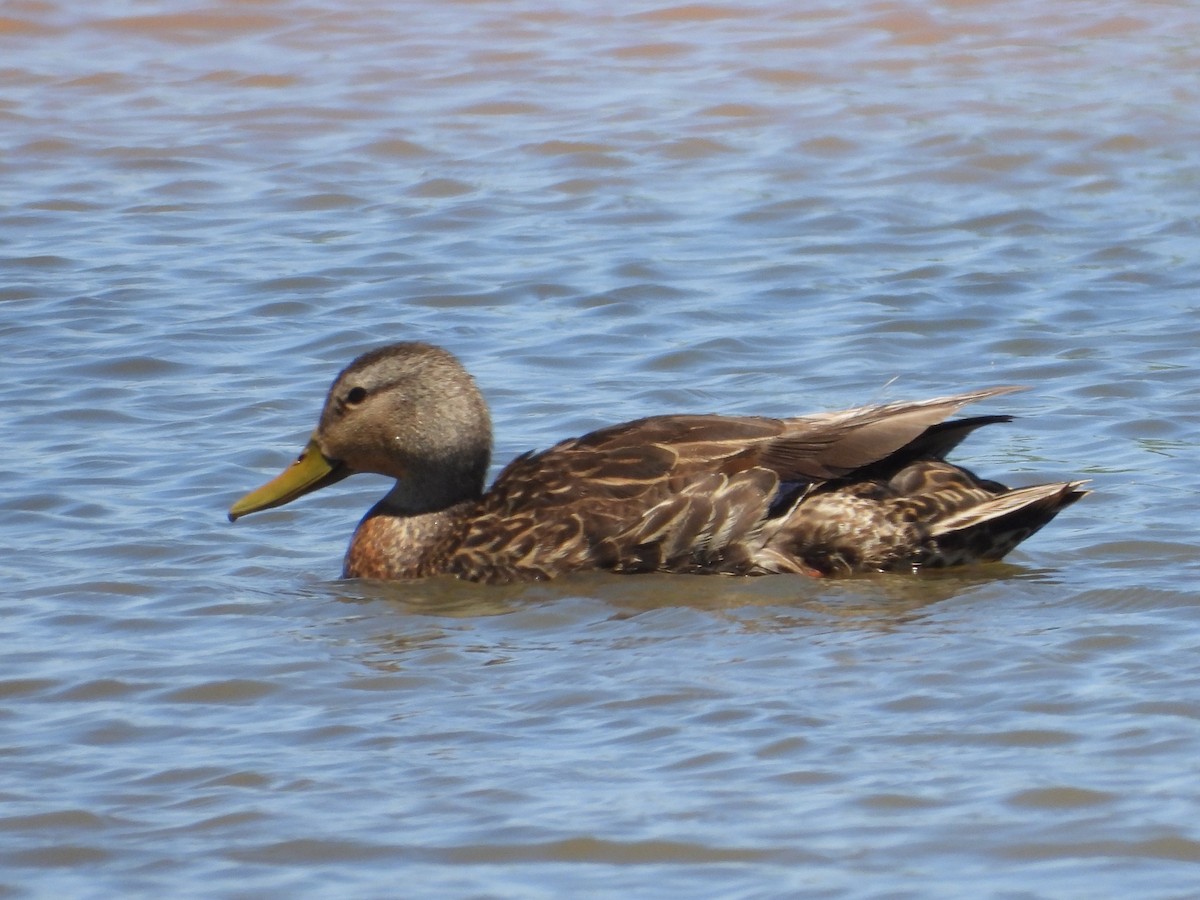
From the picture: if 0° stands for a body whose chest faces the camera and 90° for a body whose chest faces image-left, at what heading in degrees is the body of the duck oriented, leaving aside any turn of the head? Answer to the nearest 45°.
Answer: approximately 90°
